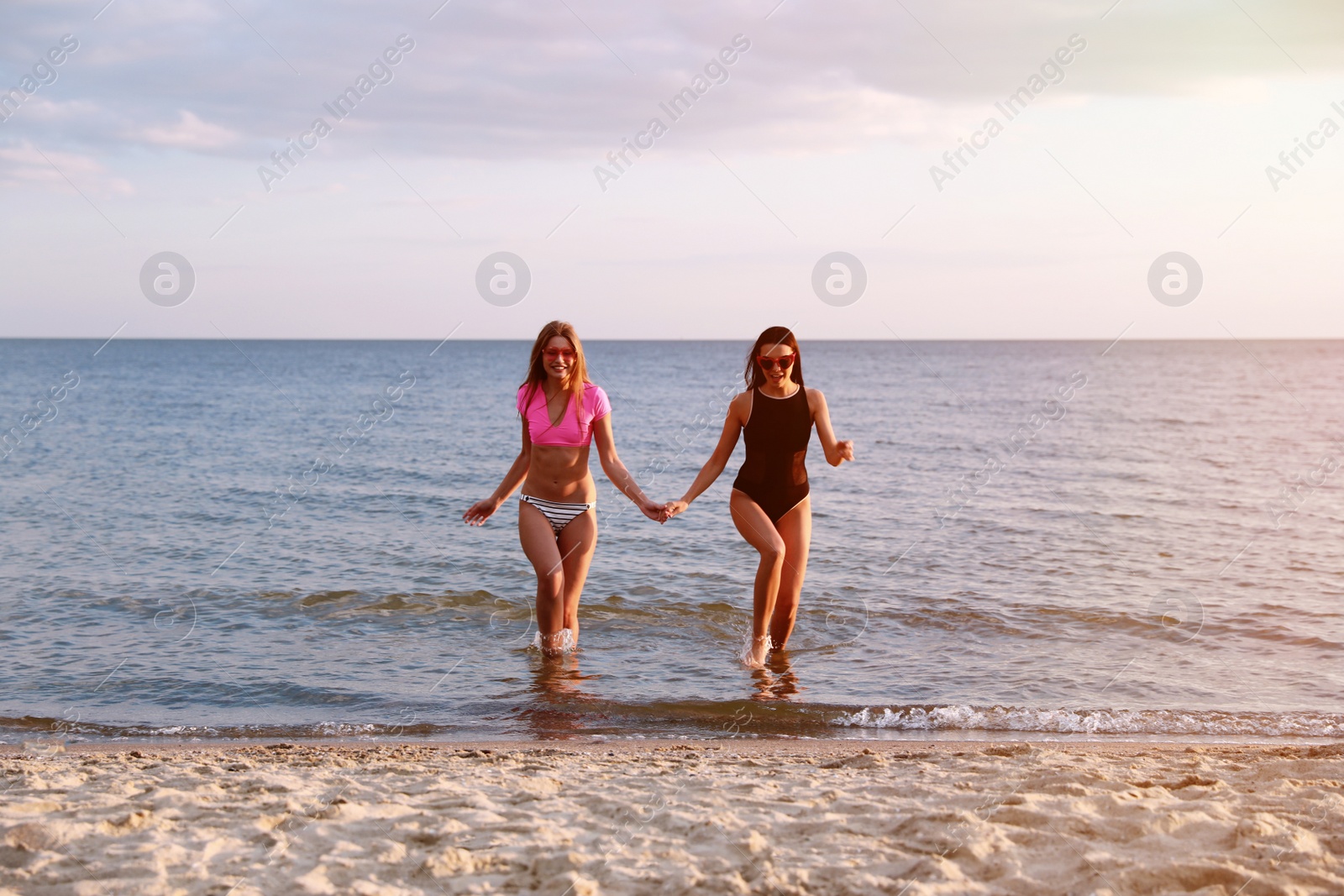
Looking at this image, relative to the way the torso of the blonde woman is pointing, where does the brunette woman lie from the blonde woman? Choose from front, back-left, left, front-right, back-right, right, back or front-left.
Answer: left

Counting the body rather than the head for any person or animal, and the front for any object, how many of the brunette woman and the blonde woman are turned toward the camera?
2

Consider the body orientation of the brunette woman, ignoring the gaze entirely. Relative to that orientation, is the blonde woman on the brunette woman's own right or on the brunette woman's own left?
on the brunette woman's own right

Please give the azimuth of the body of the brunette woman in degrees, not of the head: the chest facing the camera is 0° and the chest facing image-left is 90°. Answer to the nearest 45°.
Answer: approximately 0°

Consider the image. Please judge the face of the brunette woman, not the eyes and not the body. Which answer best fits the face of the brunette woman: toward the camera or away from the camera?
toward the camera

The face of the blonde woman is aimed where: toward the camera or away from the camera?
toward the camera

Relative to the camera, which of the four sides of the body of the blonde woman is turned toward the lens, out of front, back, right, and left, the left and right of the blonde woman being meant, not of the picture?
front

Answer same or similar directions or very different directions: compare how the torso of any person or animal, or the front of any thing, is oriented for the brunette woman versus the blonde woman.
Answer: same or similar directions
